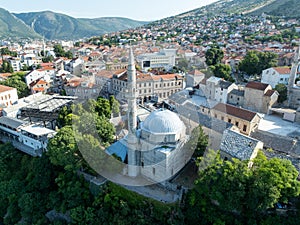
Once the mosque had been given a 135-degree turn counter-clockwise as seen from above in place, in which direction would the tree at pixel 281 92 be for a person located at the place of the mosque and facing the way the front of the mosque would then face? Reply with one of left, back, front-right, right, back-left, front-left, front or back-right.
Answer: back-left

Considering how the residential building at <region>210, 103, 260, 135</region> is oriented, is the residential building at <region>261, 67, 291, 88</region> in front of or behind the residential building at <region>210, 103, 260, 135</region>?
behind

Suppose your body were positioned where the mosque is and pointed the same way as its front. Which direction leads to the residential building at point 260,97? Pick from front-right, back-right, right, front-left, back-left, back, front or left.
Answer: right

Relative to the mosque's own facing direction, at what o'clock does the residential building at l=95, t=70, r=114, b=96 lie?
The residential building is roughly at 1 o'clock from the mosque.

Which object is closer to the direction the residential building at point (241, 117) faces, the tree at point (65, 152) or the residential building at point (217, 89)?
the tree

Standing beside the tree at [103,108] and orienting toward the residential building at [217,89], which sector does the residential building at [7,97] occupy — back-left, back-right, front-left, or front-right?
back-left

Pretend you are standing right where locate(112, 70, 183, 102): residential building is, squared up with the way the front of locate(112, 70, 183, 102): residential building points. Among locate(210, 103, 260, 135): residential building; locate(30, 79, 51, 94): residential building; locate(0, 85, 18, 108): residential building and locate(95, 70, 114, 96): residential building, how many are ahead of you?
1

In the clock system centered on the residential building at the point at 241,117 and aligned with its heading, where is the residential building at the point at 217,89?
the residential building at the point at 217,89 is roughly at 4 o'clock from the residential building at the point at 241,117.

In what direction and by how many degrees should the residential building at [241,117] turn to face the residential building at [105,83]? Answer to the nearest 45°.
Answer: approximately 90° to its right

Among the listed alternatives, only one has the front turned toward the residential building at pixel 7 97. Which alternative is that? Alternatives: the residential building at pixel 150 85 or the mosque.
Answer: the mosque

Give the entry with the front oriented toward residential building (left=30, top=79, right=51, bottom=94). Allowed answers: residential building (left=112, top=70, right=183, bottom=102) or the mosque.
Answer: the mosque

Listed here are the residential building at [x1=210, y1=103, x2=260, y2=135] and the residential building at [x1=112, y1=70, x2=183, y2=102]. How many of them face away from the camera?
0

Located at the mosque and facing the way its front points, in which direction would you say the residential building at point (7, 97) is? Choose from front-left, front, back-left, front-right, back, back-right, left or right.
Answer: front

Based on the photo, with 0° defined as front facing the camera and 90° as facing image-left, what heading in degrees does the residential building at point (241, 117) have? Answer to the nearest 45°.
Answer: approximately 45°

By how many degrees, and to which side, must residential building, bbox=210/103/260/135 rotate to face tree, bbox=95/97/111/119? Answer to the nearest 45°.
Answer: approximately 45° to its right
